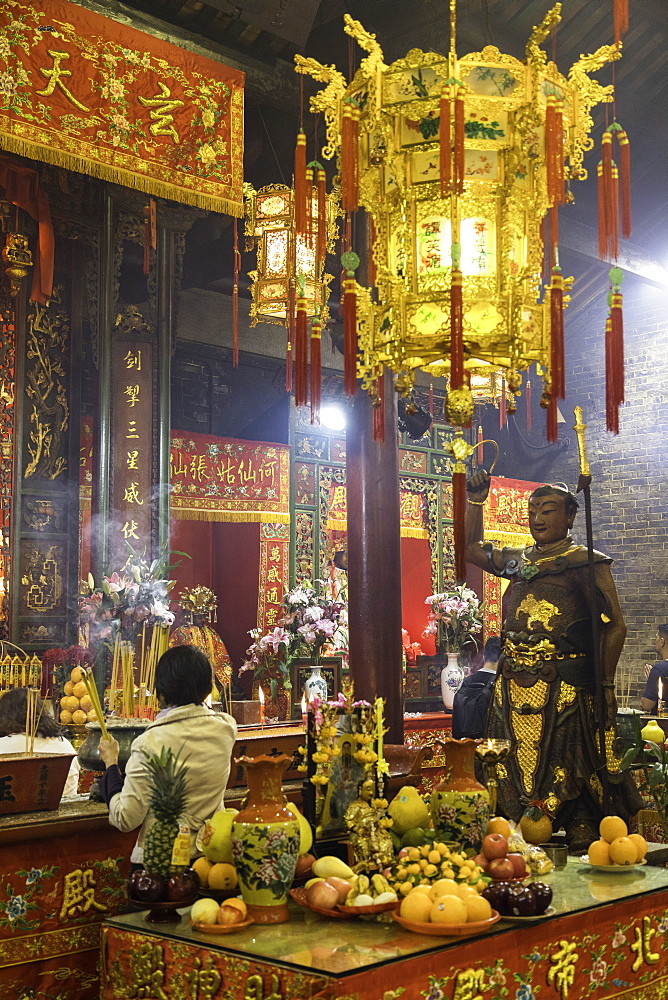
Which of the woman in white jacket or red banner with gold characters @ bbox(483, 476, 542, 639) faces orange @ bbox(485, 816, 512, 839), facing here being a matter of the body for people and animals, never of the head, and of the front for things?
the red banner with gold characters

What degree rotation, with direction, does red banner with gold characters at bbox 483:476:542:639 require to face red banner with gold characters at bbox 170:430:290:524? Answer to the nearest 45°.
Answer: approximately 45° to its right

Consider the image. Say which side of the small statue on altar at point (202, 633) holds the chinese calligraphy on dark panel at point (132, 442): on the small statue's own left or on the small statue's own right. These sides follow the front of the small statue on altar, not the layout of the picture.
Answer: on the small statue's own right

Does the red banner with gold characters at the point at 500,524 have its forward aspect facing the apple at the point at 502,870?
yes

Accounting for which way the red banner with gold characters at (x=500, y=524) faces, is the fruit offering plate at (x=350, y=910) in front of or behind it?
in front

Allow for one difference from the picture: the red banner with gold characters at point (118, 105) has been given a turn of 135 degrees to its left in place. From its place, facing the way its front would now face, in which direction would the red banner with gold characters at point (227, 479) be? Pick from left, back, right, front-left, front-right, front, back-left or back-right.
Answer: front

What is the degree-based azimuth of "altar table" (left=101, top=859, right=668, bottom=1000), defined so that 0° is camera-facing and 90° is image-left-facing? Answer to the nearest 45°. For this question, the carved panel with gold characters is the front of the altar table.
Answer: approximately 315°

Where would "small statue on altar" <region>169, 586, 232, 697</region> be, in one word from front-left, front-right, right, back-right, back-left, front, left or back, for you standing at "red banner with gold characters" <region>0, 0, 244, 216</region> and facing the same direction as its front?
back-left

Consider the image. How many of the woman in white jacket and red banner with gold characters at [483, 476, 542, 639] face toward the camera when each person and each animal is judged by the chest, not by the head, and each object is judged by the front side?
1

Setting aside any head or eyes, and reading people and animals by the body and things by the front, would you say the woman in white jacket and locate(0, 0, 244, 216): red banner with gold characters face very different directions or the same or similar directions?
very different directions

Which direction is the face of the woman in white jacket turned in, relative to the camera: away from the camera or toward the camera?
away from the camera

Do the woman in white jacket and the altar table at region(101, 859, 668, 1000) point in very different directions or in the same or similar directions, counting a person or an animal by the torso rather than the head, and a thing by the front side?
very different directions
